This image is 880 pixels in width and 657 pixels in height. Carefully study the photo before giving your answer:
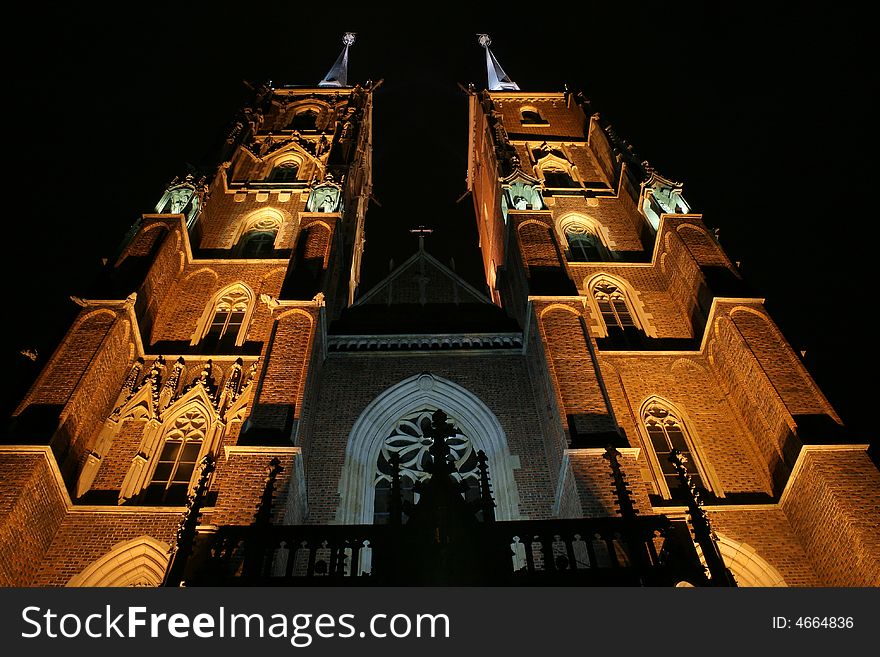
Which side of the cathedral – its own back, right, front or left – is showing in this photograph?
front
